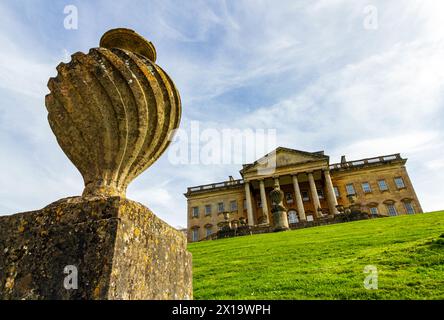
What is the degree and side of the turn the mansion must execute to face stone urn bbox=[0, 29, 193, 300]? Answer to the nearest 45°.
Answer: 0° — it already faces it

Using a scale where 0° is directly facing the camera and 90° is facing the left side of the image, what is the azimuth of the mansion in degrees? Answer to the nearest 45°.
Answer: approximately 0°
